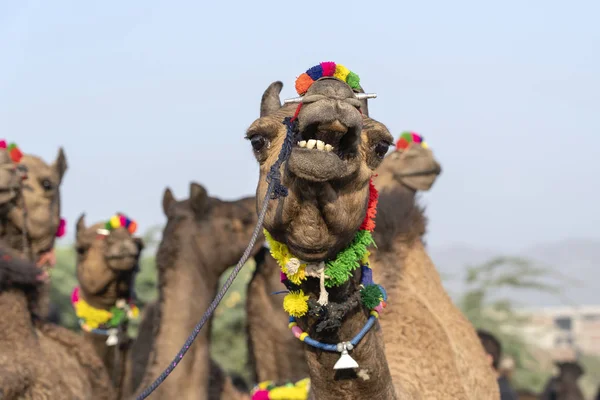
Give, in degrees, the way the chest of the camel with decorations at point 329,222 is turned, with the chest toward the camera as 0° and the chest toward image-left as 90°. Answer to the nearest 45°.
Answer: approximately 0°

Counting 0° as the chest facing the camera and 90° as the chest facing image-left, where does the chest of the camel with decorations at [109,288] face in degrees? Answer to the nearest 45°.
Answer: approximately 315°

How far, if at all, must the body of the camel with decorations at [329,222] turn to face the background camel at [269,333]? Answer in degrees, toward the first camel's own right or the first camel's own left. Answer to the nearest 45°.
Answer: approximately 180°

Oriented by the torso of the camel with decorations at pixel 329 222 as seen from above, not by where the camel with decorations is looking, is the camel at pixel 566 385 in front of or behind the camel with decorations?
behind

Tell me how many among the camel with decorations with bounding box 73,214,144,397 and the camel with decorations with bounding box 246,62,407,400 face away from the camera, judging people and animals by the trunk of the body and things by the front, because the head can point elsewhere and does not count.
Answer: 0

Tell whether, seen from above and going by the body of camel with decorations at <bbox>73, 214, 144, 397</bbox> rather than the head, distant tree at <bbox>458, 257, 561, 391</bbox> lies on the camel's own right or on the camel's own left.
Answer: on the camel's own left
